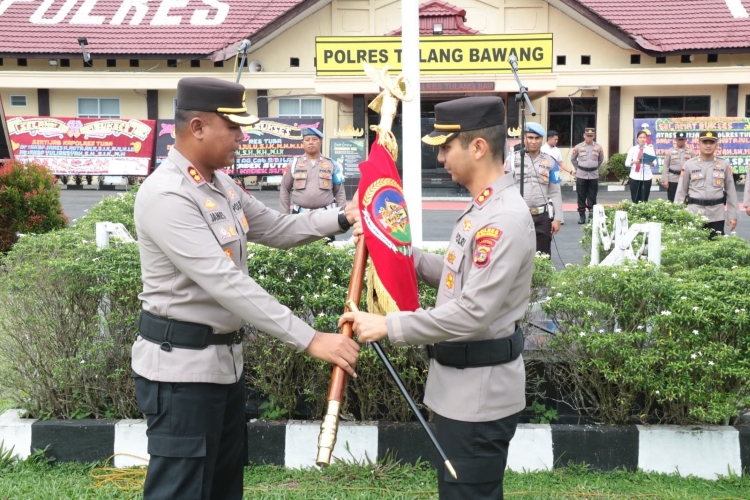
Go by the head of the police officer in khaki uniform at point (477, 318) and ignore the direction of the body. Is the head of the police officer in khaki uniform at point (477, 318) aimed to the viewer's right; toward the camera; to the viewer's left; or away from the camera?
to the viewer's left

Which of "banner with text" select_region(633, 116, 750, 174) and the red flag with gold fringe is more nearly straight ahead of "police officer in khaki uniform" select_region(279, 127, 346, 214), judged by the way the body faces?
the red flag with gold fringe

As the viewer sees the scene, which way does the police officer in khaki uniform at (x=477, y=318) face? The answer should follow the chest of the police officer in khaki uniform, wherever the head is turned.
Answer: to the viewer's left

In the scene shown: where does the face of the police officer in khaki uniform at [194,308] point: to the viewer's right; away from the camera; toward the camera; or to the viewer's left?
to the viewer's right

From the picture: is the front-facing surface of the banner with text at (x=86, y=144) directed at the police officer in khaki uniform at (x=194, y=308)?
yes

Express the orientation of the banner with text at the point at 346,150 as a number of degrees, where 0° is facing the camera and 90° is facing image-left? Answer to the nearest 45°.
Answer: approximately 0°

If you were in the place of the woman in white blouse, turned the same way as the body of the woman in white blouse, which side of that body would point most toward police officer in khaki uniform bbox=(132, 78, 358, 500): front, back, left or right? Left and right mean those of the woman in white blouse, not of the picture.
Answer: front

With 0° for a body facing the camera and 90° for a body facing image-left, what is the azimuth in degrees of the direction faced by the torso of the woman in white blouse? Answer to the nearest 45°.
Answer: approximately 0°
